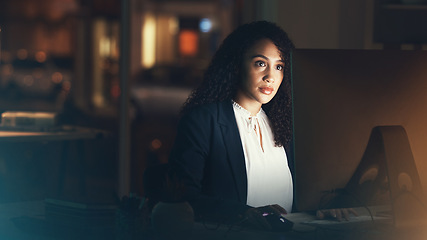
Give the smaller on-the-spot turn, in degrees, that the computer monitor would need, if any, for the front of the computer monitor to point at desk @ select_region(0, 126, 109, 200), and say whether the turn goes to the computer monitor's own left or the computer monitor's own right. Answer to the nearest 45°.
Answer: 0° — it already faces it

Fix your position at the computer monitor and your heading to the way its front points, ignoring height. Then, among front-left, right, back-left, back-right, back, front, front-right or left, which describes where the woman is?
front

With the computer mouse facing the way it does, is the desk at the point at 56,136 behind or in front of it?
behind

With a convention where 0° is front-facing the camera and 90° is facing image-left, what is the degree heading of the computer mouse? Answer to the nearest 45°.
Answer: approximately 315°

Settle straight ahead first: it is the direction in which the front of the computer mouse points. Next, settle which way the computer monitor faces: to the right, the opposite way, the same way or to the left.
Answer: the opposite way

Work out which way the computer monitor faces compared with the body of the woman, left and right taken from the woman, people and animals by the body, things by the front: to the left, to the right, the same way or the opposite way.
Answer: the opposite way

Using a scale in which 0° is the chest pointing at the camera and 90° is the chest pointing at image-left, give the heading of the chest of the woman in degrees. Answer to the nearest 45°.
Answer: approximately 315°

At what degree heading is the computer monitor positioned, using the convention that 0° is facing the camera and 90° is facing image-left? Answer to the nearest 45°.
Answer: approximately 135°

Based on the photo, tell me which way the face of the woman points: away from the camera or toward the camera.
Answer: toward the camera
